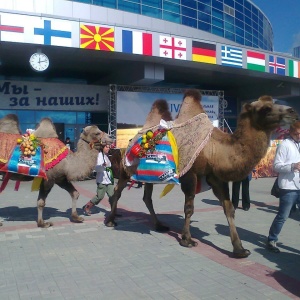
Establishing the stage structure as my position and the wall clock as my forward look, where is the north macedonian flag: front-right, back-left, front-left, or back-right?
front-left

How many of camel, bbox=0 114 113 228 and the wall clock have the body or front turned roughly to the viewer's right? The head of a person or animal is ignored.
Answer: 1

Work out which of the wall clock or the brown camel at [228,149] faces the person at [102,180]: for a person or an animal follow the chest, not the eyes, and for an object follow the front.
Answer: the wall clock

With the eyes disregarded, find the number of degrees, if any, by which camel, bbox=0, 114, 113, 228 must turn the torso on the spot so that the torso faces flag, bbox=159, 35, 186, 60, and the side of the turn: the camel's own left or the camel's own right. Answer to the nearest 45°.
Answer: approximately 45° to the camel's own left

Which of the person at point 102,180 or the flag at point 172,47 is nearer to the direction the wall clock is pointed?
the person

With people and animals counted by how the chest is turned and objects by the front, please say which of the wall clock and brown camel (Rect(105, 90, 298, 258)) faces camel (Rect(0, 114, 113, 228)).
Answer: the wall clock

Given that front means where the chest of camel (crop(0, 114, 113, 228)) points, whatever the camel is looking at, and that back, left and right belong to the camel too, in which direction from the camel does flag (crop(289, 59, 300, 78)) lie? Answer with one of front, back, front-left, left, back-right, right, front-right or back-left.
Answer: front-left

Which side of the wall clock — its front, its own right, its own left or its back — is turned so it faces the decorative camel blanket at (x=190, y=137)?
front

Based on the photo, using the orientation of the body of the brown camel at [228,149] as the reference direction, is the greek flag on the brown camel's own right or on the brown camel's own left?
on the brown camel's own left

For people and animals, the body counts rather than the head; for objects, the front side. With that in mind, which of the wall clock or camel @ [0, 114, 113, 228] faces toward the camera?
the wall clock

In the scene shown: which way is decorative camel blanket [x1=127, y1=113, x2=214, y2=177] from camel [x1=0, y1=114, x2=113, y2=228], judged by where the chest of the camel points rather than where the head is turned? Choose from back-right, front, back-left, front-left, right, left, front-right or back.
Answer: front-right

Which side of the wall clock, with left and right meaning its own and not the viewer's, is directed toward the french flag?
left

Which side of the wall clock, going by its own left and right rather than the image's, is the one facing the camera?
front

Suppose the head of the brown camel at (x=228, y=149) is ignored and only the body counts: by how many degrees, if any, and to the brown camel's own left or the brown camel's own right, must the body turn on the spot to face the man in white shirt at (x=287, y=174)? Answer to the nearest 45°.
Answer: approximately 45° to the brown camel's own left

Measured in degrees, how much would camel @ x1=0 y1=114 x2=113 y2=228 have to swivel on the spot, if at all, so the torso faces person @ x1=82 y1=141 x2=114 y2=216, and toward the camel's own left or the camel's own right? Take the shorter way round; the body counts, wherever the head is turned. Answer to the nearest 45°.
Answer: approximately 45° to the camel's own left

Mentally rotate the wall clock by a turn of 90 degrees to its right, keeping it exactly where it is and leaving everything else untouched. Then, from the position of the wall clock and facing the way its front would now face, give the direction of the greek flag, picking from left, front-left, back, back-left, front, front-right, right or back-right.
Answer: back

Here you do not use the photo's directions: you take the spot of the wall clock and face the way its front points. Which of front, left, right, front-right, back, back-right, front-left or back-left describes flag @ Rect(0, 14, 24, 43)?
front-right

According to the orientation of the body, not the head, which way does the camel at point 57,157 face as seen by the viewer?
to the viewer's right
